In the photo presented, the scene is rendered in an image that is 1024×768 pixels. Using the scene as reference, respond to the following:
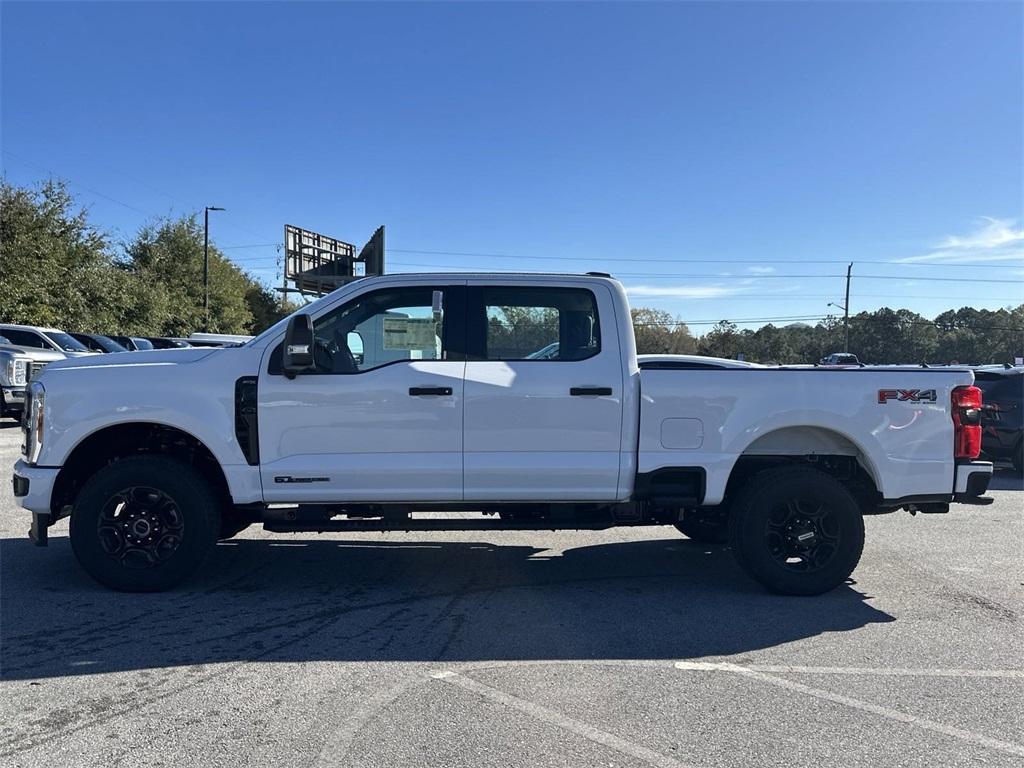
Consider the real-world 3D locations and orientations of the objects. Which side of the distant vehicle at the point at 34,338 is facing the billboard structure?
left

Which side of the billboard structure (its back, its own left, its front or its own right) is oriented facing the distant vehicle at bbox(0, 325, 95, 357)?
back

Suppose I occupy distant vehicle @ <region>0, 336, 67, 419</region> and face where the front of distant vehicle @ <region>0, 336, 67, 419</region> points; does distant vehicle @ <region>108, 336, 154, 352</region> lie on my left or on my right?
on my left

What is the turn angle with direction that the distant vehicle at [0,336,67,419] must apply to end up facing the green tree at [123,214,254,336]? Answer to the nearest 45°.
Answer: approximately 135° to its left

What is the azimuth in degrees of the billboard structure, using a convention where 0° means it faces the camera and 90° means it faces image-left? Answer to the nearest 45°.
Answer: approximately 180°

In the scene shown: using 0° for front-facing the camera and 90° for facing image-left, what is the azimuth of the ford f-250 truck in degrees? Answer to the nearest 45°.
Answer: approximately 90°

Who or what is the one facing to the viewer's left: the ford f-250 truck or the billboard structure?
the ford f-250 truck

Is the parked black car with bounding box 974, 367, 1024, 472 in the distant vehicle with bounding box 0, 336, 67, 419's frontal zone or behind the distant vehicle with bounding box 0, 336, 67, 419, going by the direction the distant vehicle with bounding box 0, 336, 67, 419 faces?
frontal zone

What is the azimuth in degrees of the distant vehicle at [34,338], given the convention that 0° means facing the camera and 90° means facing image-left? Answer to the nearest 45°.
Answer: approximately 315°

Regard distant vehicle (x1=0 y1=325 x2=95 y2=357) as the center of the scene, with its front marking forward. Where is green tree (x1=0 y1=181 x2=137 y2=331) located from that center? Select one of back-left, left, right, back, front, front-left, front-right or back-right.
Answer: back-left
